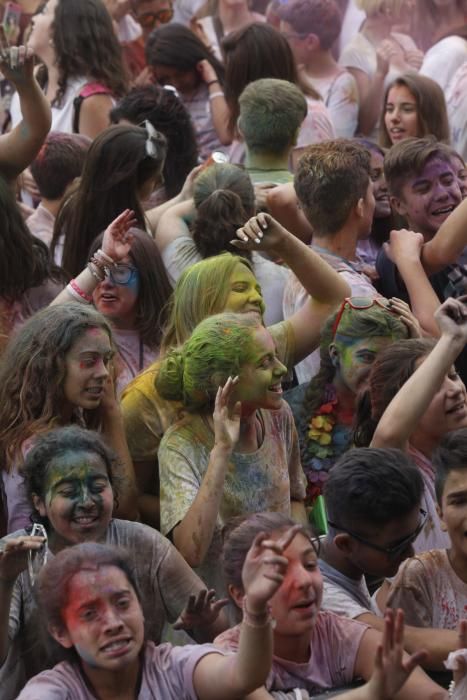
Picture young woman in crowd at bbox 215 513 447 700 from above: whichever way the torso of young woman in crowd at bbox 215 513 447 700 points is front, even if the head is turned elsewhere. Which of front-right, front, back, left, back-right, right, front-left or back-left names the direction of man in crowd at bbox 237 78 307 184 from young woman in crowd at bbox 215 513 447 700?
back-left

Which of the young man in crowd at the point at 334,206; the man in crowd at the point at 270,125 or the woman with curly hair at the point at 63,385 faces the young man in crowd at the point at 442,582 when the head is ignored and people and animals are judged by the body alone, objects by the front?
the woman with curly hair

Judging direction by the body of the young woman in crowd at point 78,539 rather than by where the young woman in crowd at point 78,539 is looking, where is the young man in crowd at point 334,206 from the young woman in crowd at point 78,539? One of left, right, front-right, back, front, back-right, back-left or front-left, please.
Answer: back-left

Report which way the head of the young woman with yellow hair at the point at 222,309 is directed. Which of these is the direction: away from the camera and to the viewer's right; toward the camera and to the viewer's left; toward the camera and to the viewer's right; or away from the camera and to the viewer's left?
toward the camera and to the viewer's right

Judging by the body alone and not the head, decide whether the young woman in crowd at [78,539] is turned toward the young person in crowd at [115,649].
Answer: yes

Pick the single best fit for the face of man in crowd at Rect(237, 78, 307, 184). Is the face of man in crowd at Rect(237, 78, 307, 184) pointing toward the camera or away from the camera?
away from the camera

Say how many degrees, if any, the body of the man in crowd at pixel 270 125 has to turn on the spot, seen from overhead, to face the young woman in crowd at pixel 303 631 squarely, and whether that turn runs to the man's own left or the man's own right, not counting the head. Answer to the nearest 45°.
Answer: approximately 180°

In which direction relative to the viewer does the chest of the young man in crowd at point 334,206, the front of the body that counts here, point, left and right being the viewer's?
facing away from the viewer and to the right of the viewer

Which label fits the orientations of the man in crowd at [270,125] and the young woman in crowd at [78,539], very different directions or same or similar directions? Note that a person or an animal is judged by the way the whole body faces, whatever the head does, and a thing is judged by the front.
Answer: very different directions
